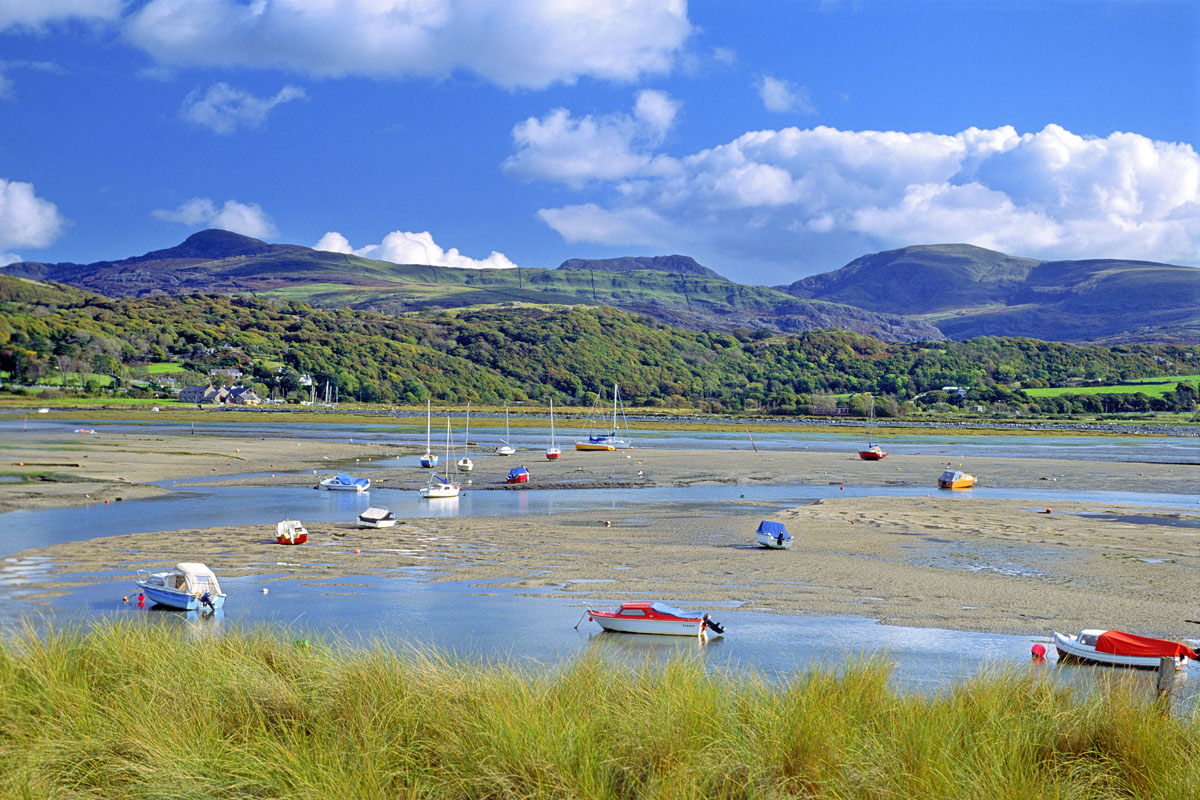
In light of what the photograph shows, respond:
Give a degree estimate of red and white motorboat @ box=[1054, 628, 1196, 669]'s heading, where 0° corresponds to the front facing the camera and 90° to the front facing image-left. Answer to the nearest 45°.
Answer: approximately 90°

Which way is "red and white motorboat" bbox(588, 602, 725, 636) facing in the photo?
to the viewer's left

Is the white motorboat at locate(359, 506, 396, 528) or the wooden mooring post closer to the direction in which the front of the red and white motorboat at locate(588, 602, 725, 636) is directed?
the white motorboat

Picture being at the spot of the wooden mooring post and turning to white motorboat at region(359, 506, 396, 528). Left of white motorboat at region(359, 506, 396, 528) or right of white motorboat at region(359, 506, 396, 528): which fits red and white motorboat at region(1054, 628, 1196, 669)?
right

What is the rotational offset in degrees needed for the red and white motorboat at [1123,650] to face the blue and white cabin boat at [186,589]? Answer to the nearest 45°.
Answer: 0° — it already faces it

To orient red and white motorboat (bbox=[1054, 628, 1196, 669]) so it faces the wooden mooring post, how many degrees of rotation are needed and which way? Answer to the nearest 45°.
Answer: approximately 90° to its left

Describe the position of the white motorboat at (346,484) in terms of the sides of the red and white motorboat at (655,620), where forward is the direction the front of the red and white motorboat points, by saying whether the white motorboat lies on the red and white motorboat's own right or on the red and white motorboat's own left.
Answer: on the red and white motorboat's own right

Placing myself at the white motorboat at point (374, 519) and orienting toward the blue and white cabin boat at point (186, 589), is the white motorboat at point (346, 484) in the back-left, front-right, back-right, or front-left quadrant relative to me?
back-right

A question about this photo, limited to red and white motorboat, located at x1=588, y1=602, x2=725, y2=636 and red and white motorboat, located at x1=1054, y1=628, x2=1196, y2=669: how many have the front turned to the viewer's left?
2

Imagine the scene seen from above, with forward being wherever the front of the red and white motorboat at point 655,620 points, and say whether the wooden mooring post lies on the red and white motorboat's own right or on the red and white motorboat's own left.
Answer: on the red and white motorboat's own left
